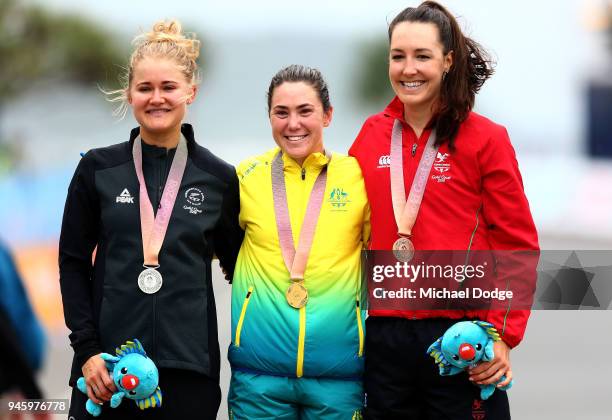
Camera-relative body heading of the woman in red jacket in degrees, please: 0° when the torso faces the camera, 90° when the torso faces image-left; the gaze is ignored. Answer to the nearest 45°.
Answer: approximately 45°

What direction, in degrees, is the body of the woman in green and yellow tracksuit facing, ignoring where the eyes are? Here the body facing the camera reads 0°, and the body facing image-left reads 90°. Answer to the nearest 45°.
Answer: approximately 0°

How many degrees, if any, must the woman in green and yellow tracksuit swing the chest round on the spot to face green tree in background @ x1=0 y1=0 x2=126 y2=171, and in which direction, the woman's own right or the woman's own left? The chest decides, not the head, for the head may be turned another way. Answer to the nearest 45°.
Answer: approximately 180°

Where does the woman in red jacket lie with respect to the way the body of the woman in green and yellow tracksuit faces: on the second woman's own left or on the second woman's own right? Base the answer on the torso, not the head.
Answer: on the second woman's own left

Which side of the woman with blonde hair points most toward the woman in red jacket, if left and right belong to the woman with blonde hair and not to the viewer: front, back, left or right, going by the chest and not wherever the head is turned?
left

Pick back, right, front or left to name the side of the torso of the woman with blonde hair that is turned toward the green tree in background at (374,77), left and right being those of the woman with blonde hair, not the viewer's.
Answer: back

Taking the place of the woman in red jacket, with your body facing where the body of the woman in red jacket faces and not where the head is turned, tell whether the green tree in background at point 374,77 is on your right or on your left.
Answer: on your right

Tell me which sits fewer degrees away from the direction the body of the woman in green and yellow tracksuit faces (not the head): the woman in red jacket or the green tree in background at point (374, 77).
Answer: the woman in red jacket

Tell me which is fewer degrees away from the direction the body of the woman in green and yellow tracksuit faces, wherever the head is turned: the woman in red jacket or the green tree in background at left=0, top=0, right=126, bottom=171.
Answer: the woman in red jacket

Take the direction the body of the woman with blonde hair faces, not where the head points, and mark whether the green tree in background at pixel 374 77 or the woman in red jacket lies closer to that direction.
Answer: the woman in red jacket
